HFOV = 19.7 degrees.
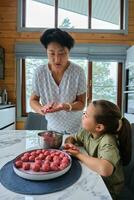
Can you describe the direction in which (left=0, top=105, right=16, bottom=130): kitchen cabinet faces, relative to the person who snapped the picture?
facing the viewer and to the right of the viewer

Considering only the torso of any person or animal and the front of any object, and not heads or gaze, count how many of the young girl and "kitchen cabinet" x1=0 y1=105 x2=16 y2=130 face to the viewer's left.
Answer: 1

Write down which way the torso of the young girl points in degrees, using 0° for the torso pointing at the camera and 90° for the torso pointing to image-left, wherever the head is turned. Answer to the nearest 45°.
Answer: approximately 90°

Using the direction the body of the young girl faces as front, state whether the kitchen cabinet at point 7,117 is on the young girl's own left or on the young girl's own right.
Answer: on the young girl's own right

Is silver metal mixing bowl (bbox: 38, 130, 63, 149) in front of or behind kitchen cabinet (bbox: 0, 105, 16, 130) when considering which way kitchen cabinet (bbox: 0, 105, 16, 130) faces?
in front
